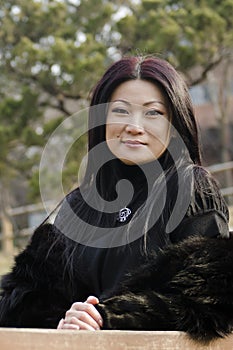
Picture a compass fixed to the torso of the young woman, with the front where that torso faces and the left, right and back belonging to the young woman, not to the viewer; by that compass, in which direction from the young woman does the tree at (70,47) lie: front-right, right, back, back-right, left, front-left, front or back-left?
back-right

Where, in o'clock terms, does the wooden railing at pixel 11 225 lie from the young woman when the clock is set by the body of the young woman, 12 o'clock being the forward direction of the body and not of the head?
The wooden railing is roughly at 4 o'clock from the young woman.

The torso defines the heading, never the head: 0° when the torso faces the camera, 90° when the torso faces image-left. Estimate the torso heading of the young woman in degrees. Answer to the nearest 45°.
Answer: approximately 45°
